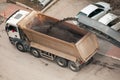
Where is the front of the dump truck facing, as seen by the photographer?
facing away from the viewer and to the left of the viewer

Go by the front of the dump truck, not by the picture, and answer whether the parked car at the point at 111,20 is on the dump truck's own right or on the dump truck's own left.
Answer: on the dump truck's own right

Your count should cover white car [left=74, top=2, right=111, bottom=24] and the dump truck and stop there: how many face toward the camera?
0

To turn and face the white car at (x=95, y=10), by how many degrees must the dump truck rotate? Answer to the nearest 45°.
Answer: approximately 90° to its right
